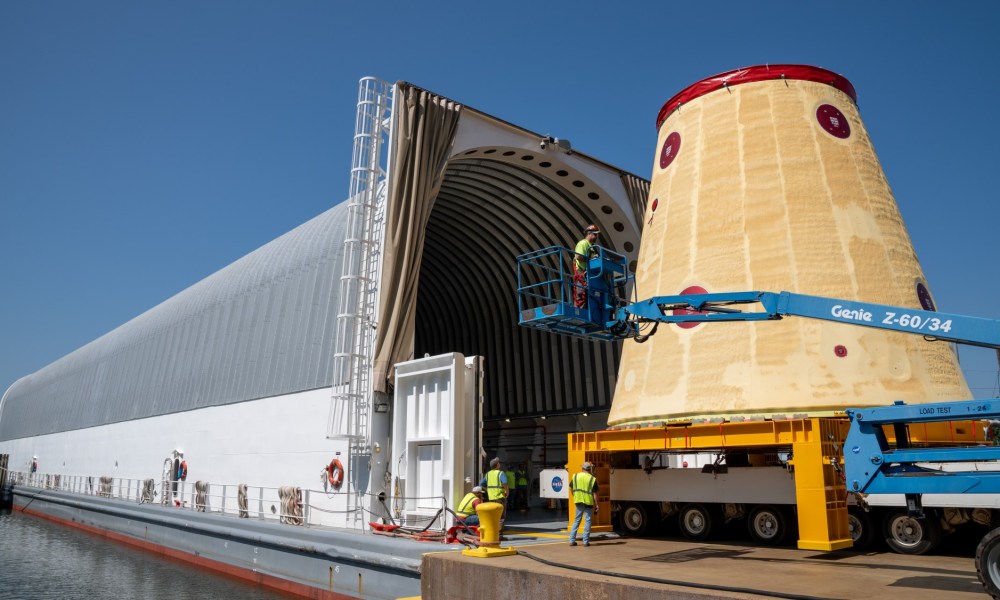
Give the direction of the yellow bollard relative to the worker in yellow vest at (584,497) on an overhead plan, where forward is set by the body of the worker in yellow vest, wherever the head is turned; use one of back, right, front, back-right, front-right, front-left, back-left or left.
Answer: back-left

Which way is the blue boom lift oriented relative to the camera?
to the viewer's left

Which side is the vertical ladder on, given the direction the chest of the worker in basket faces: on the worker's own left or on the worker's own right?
on the worker's own left

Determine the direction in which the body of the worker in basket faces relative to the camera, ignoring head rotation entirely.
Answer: to the viewer's right

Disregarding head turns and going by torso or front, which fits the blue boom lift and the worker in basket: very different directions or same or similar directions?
very different directions

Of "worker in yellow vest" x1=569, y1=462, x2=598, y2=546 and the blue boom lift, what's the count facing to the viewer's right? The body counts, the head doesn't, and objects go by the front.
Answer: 0

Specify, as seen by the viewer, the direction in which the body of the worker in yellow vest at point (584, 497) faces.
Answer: away from the camera
